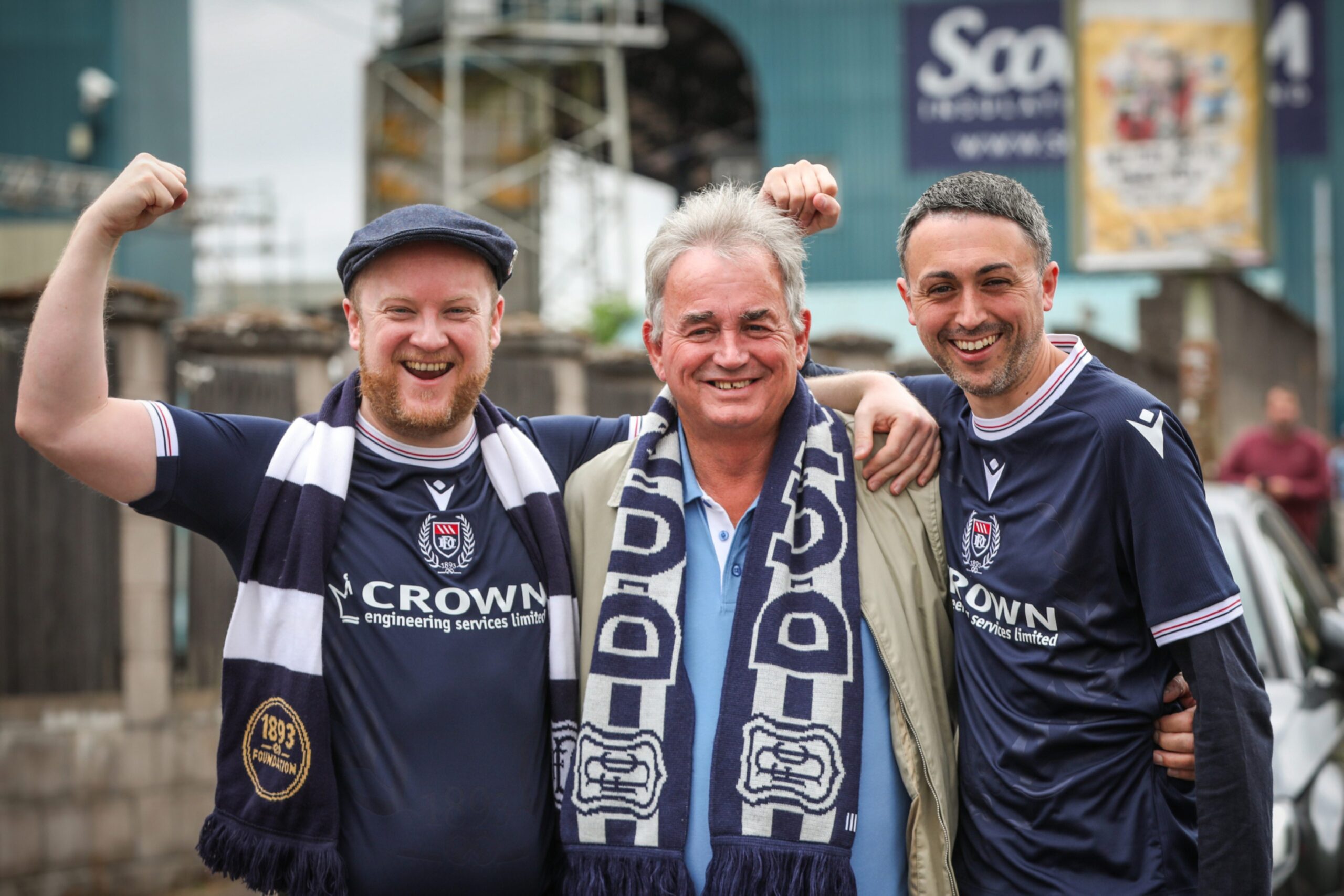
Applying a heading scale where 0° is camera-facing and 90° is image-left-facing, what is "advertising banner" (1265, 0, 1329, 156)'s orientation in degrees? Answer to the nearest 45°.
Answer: approximately 0°

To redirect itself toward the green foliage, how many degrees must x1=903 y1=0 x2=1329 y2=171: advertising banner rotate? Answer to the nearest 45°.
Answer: approximately 90° to its right

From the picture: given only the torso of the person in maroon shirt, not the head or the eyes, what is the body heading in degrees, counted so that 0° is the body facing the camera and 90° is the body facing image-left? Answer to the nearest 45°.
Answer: approximately 0°

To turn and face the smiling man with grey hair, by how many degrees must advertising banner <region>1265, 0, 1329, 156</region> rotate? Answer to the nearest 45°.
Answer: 0° — it already faces them

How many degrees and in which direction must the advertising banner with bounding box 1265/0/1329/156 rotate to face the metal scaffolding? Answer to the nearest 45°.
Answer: approximately 90° to its right

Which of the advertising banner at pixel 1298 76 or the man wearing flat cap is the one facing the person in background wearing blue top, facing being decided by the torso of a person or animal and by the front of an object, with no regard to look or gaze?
the advertising banner

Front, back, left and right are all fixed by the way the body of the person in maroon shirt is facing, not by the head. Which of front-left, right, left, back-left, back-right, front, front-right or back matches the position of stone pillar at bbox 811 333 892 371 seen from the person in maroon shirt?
front-right
